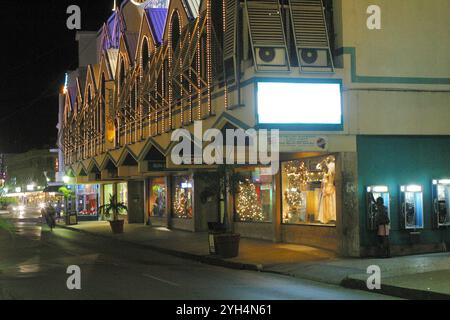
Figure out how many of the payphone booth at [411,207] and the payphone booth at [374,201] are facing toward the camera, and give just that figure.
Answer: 2

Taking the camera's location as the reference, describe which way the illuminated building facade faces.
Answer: facing the viewer and to the left of the viewer

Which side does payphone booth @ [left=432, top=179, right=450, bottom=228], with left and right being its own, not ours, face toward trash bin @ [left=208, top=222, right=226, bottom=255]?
right

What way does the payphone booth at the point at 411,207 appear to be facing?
toward the camera

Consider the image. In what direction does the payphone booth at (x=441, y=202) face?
toward the camera

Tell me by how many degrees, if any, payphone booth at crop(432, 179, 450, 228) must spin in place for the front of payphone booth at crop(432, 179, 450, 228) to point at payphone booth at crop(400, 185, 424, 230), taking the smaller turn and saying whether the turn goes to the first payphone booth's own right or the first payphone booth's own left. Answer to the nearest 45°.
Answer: approximately 45° to the first payphone booth's own right

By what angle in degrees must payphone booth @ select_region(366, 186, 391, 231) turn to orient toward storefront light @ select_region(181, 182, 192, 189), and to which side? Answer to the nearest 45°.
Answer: approximately 135° to its right

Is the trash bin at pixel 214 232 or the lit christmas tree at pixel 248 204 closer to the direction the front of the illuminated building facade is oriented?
the trash bin

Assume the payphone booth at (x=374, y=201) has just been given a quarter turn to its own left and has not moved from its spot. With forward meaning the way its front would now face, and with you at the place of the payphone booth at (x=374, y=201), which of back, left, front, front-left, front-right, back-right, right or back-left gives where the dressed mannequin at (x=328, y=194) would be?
back-left

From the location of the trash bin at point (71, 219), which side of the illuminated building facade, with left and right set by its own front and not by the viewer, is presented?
right
